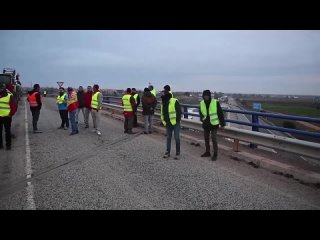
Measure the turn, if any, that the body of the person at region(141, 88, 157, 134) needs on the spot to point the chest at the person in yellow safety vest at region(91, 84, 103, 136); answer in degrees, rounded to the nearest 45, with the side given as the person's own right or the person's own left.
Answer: approximately 90° to the person's own left

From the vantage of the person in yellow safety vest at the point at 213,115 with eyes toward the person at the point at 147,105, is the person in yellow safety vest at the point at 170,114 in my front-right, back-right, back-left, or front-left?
front-left

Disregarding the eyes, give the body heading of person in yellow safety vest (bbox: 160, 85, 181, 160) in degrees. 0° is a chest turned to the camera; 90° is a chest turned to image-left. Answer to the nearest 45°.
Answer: approximately 45°

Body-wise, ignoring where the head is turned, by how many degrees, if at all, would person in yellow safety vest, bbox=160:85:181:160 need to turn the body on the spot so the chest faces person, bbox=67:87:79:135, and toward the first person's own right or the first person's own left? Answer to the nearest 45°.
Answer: approximately 90° to the first person's own right

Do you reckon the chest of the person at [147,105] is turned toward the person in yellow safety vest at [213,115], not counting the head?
no

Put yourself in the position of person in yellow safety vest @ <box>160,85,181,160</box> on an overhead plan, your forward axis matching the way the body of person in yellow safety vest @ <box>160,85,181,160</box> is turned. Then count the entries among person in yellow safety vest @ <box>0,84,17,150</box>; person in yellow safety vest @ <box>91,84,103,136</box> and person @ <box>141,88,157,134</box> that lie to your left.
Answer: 0

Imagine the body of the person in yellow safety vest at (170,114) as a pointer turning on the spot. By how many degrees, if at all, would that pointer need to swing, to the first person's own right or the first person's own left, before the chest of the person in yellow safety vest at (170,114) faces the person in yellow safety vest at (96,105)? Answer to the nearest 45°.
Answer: approximately 90° to the first person's own right

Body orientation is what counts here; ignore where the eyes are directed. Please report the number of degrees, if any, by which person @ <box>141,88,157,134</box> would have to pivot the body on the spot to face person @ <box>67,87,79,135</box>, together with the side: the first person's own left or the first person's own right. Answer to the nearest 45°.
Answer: approximately 90° to the first person's own left

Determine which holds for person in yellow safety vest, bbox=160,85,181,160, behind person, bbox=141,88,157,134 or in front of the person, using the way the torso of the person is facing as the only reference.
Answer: behind

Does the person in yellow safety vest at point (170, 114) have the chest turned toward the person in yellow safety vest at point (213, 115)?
no

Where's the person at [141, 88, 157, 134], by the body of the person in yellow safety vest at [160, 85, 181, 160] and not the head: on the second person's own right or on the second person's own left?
on the second person's own right
